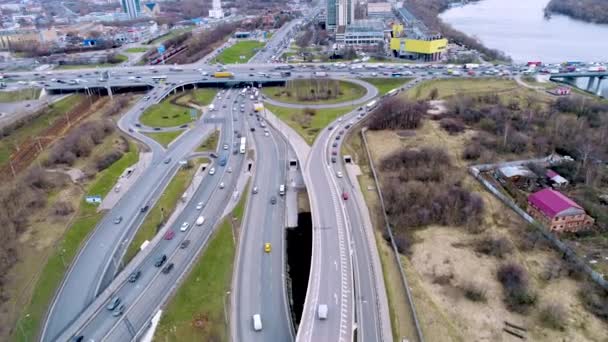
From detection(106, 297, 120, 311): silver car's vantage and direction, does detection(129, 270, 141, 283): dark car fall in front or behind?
behind

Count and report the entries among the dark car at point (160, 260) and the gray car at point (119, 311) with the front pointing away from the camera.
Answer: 0

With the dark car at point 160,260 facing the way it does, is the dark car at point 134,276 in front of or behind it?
in front

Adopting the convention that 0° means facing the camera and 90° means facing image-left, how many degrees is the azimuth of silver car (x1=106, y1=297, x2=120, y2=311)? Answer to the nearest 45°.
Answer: approximately 45°

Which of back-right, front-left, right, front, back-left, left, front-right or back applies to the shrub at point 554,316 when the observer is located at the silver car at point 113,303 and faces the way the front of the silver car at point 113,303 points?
left

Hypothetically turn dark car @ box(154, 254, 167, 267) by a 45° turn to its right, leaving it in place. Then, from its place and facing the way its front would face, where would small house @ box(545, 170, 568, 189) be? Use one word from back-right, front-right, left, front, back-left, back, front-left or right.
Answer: back

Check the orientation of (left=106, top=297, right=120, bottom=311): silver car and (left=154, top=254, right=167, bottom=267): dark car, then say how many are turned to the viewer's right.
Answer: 0

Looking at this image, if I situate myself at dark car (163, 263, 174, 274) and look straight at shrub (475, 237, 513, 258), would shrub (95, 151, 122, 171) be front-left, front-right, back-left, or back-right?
back-left

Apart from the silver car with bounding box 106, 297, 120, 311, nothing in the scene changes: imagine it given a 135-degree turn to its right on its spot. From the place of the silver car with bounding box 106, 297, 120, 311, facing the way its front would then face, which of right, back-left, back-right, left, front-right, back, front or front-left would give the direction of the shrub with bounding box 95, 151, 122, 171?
front

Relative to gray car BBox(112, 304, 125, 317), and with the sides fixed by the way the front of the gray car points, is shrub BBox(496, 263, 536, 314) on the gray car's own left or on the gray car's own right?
on the gray car's own left

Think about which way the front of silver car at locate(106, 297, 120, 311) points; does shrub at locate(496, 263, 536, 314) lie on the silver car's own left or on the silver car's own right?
on the silver car's own left

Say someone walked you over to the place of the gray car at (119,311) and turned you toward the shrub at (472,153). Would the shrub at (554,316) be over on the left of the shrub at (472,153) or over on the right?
right

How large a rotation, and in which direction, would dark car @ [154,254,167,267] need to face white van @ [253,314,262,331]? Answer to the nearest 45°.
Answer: approximately 90° to its left

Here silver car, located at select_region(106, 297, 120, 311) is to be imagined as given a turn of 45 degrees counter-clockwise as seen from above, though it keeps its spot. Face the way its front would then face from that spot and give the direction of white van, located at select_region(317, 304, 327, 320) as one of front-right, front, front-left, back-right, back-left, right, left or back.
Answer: front-left

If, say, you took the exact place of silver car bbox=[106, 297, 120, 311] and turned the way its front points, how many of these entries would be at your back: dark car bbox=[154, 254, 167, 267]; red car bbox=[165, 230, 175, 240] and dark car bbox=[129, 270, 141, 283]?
3

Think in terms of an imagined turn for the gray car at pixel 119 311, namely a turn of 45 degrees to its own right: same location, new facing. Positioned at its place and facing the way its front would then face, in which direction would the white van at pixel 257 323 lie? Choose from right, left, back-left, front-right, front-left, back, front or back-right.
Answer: back-left

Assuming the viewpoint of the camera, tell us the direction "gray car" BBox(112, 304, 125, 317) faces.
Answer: facing the viewer and to the left of the viewer
